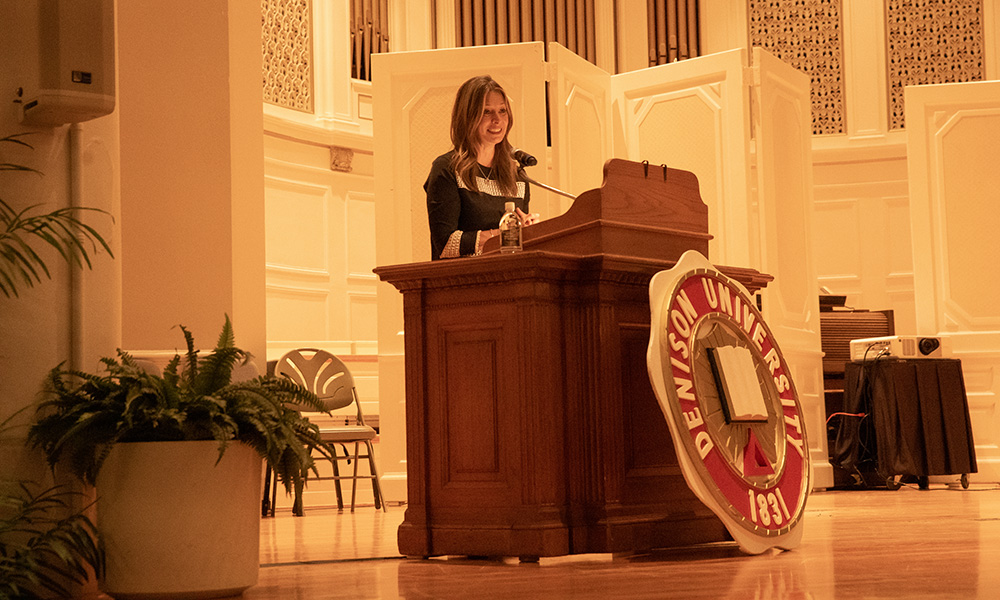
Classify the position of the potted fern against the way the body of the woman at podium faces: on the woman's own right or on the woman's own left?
on the woman's own right

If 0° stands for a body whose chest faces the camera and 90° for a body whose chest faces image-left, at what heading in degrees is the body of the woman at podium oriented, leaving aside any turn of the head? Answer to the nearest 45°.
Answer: approximately 315°

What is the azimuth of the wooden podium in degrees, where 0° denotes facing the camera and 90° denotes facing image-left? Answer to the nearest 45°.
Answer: approximately 315°

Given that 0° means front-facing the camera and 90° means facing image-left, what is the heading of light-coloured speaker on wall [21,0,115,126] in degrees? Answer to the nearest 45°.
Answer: approximately 315°

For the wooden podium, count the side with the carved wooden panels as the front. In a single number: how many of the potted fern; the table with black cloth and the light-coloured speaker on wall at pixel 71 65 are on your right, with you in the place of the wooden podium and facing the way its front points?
2

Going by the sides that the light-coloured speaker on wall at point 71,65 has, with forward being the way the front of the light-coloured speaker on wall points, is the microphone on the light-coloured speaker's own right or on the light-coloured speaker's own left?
on the light-coloured speaker's own left
